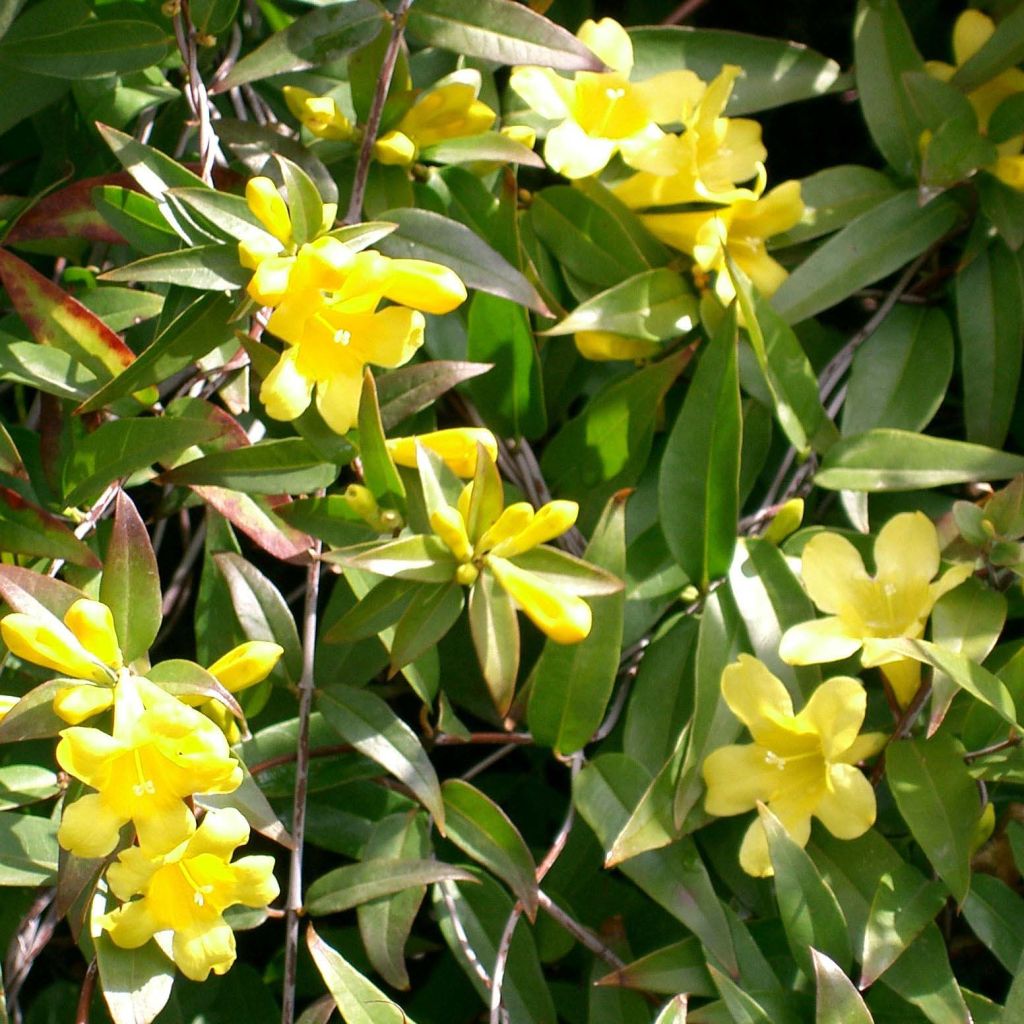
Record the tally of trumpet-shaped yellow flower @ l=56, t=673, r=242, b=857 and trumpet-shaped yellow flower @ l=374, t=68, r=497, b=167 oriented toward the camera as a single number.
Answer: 1

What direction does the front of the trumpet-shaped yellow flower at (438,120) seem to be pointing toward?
to the viewer's right

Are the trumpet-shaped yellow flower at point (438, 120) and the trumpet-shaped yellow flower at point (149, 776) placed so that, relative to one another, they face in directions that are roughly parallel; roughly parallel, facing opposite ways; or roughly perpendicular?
roughly perpendicular

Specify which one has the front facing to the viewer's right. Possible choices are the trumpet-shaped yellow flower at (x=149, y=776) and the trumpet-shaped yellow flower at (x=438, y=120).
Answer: the trumpet-shaped yellow flower at (x=438, y=120)
